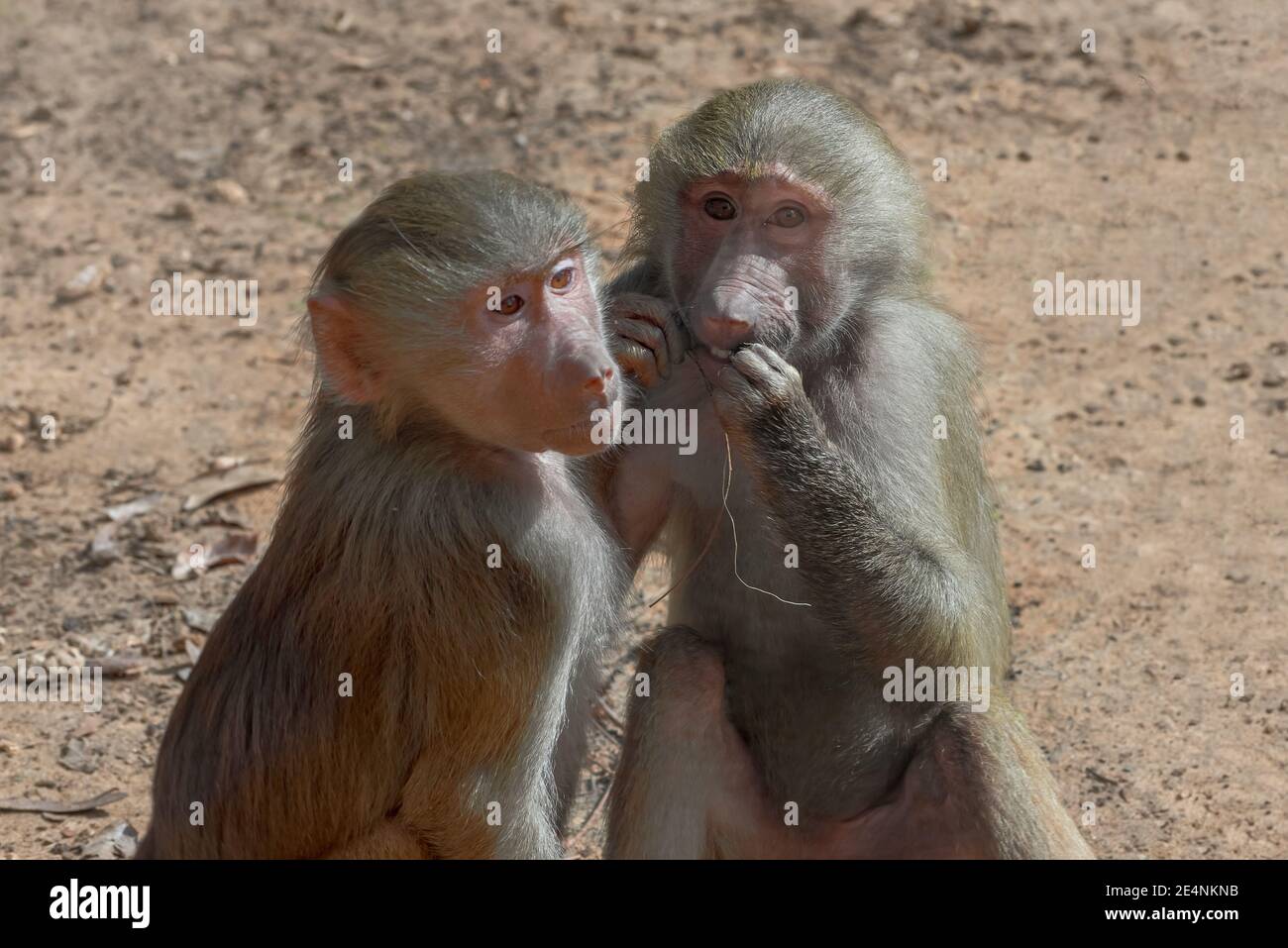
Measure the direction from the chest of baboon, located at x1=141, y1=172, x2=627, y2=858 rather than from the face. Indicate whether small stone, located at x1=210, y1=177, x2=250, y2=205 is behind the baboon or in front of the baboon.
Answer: behind

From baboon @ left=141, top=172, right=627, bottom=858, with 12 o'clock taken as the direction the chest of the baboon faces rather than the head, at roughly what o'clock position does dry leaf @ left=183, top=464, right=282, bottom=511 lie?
The dry leaf is roughly at 7 o'clock from the baboon.

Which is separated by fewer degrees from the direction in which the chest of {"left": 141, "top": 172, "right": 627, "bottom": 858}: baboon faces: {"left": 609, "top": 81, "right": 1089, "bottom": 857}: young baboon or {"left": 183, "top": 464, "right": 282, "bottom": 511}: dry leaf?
the young baboon

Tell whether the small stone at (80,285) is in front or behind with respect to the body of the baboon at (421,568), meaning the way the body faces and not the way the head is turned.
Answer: behind

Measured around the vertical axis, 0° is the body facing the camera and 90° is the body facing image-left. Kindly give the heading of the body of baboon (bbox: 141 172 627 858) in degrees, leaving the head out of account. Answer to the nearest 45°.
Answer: approximately 315°

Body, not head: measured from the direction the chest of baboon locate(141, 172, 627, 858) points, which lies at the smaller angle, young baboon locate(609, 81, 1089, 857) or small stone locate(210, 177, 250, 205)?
the young baboon
